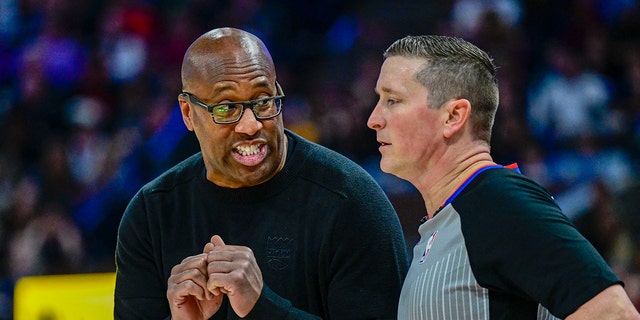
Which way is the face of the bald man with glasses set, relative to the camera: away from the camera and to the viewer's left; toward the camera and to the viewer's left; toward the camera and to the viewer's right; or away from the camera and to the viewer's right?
toward the camera and to the viewer's right

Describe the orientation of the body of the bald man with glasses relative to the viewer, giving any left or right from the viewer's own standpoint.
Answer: facing the viewer
